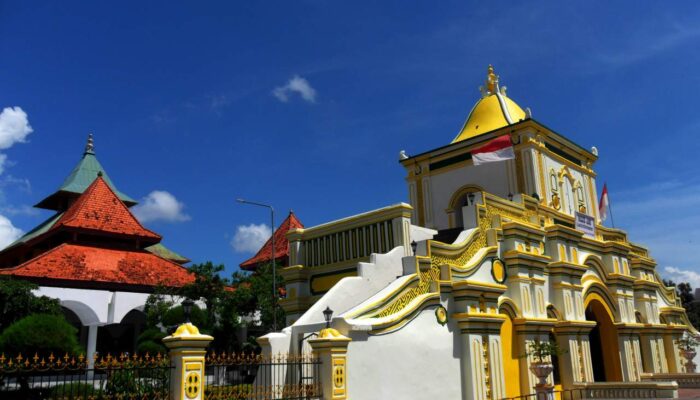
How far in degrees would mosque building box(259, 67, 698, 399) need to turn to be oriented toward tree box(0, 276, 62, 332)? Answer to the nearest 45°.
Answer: approximately 135° to its right

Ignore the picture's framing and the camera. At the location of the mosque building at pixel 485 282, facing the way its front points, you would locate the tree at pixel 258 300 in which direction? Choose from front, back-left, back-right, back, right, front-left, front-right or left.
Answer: back

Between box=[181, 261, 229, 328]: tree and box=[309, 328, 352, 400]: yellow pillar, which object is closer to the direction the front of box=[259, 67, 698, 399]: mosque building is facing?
the yellow pillar

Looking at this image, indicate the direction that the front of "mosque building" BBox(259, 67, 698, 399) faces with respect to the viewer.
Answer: facing the viewer and to the right of the viewer

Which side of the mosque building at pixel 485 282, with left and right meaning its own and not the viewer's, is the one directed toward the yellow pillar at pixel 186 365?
right

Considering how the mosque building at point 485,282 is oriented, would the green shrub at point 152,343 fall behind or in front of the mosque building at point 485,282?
behind

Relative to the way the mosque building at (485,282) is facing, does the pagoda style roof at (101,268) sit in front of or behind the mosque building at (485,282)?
behind

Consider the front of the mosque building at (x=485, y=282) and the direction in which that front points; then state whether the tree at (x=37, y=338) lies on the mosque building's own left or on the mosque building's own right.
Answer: on the mosque building's own right

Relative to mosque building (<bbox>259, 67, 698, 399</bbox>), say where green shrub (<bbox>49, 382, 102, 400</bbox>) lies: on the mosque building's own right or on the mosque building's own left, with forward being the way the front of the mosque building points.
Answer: on the mosque building's own right
